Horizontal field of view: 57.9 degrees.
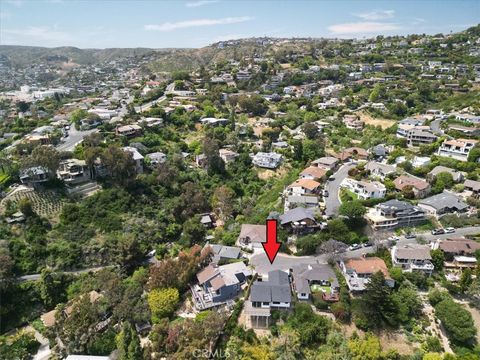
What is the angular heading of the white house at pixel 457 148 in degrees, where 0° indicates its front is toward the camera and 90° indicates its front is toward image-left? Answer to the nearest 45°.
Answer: approximately 0°

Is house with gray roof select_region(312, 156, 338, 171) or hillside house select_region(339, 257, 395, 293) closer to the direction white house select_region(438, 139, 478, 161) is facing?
the hillside house

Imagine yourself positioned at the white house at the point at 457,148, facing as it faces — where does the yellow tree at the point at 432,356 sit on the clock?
The yellow tree is roughly at 12 o'clock from the white house.

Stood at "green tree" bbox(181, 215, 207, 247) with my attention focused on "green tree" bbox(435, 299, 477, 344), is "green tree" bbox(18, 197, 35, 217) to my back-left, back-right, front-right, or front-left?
back-right

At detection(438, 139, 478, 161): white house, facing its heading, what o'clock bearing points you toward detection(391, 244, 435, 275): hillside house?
The hillside house is roughly at 12 o'clock from the white house.

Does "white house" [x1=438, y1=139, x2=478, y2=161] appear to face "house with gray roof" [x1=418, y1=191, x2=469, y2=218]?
yes

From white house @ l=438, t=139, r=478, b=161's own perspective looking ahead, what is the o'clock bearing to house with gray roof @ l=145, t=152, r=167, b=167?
The house with gray roof is roughly at 2 o'clock from the white house.

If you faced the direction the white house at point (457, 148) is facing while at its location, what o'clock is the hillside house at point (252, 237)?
The hillside house is roughly at 1 o'clock from the white house.

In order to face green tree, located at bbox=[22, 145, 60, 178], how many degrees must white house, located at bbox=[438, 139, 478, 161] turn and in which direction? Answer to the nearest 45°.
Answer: approximately 45° to its right
